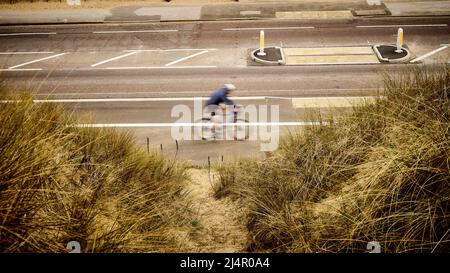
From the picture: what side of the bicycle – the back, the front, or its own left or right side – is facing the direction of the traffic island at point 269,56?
left

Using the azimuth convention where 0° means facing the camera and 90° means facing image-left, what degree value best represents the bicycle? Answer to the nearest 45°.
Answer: approximately 270°

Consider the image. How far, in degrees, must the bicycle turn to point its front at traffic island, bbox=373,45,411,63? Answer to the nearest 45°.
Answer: approximately 45° to its left
